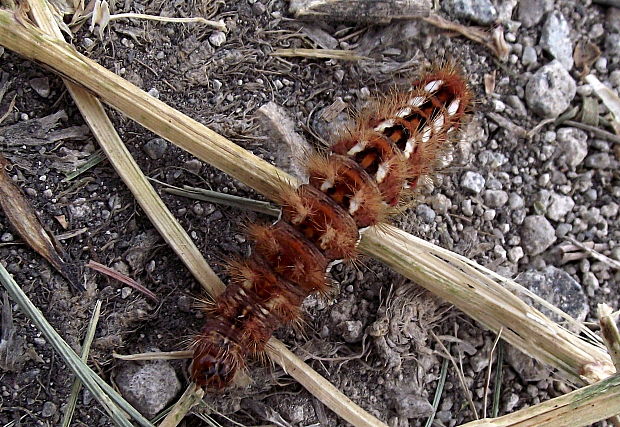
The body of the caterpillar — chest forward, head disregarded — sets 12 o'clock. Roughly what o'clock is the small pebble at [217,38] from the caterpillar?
The small pebble is roughly at 3 o'clock from the caterpillar.

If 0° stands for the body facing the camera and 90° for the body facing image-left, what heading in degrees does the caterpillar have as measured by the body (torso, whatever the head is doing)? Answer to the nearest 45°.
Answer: approximately 45°

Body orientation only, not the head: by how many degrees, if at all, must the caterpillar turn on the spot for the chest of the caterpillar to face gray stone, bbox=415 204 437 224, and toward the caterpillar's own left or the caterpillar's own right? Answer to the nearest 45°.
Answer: approximately 180°

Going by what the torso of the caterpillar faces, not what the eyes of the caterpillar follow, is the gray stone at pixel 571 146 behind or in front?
behind

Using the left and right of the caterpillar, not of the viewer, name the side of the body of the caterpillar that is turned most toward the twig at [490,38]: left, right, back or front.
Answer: back

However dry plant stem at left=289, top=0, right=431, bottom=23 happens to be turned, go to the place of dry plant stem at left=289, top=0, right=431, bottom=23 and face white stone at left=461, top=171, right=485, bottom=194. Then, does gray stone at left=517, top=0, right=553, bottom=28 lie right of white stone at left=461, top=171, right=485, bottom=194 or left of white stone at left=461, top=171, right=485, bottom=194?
left

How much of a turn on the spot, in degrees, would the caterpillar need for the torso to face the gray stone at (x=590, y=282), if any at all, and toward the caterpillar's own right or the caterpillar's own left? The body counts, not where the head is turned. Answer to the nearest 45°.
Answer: approximately 180°

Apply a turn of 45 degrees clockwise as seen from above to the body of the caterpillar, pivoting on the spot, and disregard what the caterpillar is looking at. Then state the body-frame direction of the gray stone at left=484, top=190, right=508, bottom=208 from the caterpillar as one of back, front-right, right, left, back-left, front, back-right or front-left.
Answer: back-right

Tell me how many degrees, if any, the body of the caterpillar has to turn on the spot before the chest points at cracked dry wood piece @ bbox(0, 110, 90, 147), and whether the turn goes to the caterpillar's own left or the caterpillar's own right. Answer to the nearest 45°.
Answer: approximately 45° to the caterpillar's own right

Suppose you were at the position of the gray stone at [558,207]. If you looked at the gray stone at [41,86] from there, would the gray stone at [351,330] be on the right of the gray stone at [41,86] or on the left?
left

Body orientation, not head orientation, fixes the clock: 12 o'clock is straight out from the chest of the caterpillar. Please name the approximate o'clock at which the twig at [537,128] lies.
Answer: The twig is roughly at 6 o'clock from the caterpillar.

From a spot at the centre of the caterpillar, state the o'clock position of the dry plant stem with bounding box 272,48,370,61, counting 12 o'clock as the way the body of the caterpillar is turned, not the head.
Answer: The dry plant stem is roughly at 4 o'clock from the caterpillar.

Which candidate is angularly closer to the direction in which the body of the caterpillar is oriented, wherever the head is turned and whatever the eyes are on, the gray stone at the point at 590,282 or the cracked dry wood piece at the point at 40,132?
the cracked dry wood piece

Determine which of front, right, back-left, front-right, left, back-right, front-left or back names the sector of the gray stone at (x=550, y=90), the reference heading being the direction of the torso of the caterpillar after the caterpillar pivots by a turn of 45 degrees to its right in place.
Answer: back-right

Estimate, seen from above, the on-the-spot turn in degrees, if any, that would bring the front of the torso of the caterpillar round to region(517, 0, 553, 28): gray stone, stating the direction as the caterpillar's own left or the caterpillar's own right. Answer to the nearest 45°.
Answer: approximately 180°

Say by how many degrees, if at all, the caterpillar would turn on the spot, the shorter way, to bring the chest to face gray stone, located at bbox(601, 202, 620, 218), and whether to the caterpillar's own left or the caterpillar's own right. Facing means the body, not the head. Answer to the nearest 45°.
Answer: approximately 180°

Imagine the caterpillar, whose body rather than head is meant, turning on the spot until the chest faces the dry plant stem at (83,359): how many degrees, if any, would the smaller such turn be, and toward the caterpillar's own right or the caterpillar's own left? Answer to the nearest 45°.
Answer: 0° — it already faces it
